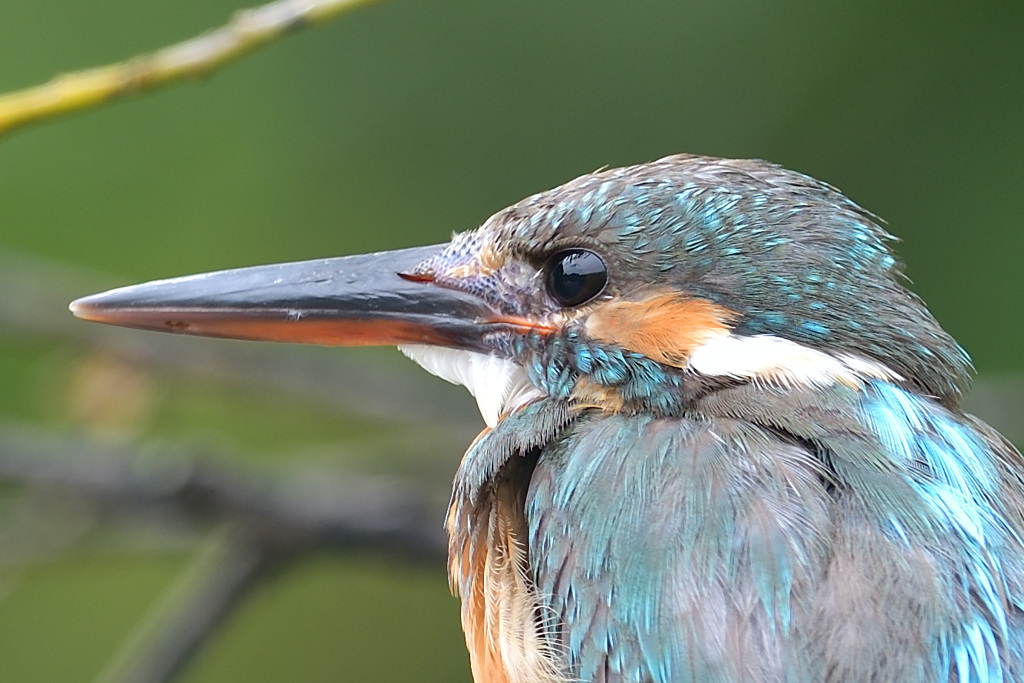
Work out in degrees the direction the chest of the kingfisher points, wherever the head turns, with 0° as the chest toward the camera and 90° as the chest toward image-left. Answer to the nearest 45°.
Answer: approximately 90°
